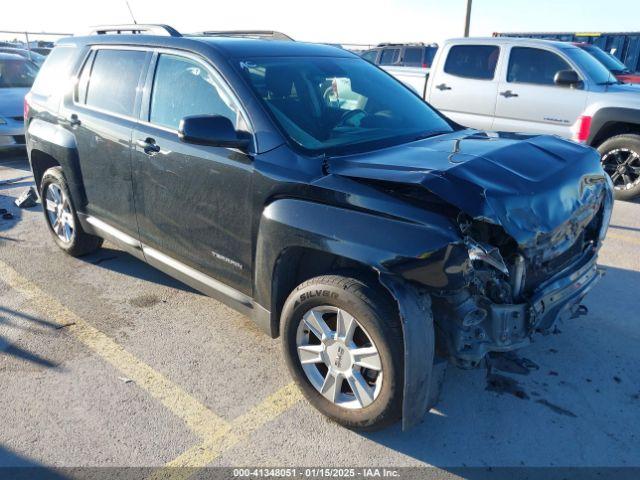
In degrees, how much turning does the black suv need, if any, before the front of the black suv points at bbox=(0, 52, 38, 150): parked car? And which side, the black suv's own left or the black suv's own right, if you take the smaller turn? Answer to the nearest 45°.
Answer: approximately 180°

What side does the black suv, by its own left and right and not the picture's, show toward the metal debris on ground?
back

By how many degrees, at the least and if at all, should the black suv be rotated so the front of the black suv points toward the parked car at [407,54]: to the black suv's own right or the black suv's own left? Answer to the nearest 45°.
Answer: approximately 135° to the black suv's own left

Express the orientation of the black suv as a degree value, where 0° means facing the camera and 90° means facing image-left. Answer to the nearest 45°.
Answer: approximately 315°

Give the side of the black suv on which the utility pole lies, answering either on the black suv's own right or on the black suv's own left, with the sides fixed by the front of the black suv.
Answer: on the black suv's own left

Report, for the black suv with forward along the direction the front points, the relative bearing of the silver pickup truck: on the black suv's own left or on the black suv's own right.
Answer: on the black suv's own left
